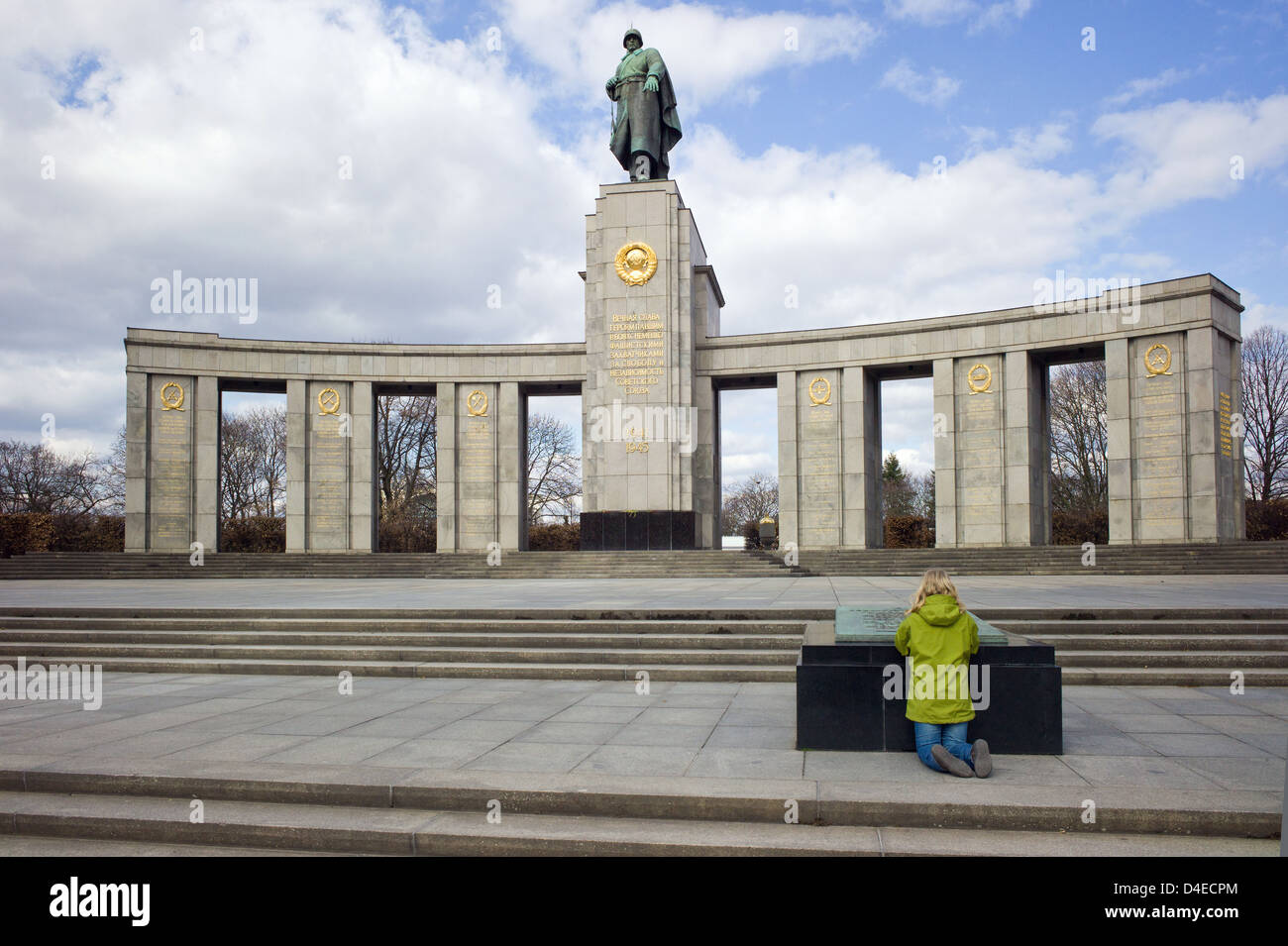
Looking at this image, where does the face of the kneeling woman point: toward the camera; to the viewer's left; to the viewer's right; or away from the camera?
away from the camera

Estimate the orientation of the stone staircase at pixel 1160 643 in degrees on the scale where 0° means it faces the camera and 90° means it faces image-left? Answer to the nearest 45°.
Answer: approximately 0°

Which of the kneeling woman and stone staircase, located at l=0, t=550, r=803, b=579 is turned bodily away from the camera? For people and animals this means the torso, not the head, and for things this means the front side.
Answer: the kneeling woman

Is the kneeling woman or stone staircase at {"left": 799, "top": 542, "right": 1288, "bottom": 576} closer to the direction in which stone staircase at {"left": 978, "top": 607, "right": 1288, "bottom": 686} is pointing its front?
the kneeling woman

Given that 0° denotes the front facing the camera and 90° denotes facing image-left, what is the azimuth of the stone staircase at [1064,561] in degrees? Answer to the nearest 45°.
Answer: approximately 0°

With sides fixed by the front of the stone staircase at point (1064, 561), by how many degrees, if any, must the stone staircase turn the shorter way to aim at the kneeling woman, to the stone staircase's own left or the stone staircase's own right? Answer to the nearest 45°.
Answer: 0° — it already faces them

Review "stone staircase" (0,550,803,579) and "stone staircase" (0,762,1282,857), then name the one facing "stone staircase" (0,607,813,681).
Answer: "stone staircase" (0,550,803,579)

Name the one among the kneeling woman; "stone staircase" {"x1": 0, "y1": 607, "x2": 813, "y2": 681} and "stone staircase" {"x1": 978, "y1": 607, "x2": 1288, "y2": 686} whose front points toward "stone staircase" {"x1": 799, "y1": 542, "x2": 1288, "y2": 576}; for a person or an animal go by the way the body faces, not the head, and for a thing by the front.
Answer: the kneeling woman

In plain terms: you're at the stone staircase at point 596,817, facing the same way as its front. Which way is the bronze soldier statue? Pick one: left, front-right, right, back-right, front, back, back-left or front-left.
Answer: back

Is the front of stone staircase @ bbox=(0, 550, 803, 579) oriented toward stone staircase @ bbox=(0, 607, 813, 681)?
yes

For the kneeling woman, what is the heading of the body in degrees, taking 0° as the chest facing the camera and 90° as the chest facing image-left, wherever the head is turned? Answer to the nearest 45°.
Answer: approximately 180°

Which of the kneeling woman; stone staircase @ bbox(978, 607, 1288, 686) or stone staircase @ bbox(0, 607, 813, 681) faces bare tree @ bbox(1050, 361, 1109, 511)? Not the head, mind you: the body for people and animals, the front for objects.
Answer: the kneeling woman

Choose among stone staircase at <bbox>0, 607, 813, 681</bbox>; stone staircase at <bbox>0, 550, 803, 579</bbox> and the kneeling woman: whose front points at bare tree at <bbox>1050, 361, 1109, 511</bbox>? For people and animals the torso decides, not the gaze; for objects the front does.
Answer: the kneeling woman

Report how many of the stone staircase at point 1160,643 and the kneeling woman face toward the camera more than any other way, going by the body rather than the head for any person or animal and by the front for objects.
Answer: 1
